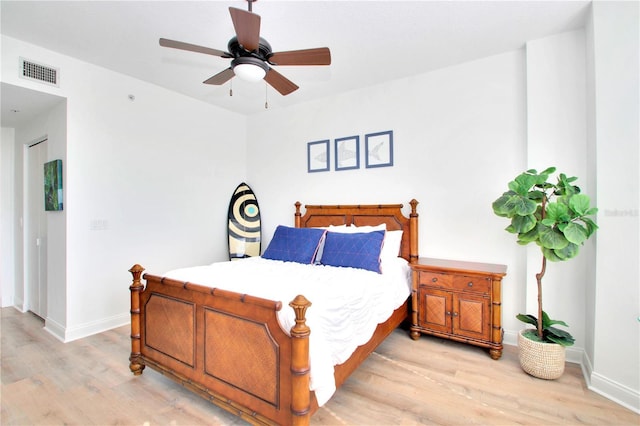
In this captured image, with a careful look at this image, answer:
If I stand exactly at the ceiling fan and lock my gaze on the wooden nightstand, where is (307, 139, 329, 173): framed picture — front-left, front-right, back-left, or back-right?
front-left

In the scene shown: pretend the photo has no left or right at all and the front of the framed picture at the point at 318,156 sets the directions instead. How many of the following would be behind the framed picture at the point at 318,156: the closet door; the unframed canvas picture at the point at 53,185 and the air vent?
0

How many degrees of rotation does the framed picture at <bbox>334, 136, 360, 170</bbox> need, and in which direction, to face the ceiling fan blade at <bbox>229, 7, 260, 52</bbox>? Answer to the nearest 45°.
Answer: approximately 45° to its left

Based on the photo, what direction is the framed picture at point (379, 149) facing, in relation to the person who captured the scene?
facing the viewer and to the left of the viewer

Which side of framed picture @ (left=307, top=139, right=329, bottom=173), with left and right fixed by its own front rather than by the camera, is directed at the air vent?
front

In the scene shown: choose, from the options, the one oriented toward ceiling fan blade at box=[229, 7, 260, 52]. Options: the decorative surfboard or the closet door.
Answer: the decorative surfboard

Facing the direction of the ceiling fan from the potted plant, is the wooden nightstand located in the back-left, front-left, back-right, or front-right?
front-right

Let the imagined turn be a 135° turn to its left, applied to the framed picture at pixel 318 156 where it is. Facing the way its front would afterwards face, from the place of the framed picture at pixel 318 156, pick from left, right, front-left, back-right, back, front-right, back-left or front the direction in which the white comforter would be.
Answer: right

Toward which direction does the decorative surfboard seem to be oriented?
toward the camera

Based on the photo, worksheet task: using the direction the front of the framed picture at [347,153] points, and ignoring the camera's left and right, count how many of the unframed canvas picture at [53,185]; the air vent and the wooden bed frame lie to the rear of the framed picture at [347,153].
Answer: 0

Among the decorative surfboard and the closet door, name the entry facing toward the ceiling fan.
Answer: the decorative surfboard

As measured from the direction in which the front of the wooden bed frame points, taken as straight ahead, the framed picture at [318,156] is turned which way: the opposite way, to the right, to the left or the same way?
the same way

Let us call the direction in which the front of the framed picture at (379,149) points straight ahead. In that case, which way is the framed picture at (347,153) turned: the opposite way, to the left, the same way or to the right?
the same way

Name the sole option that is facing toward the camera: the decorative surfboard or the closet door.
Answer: the decorative surfboard
